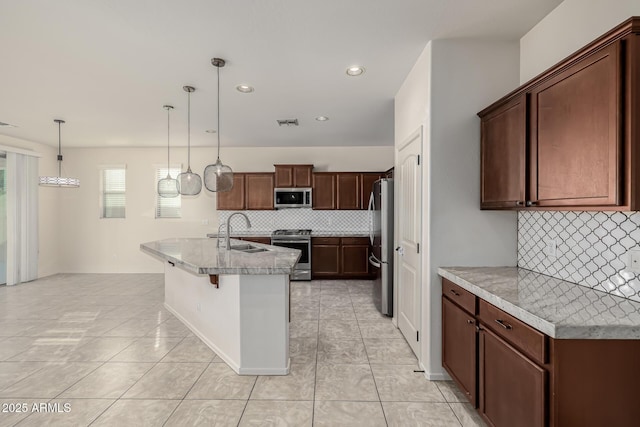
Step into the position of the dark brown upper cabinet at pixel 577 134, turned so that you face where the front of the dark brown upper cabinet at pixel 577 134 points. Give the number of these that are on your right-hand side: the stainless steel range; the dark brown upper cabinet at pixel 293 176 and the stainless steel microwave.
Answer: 3

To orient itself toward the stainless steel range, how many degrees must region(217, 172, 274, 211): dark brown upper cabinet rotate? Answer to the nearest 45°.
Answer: approximately 45° to its left

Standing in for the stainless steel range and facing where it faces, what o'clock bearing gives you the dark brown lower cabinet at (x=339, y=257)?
The dark brown lower cabinet is roughly at 9 o'clock from the stainless steel range.

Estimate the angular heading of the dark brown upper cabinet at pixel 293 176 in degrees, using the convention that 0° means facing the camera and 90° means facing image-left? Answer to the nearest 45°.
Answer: approximately 0°

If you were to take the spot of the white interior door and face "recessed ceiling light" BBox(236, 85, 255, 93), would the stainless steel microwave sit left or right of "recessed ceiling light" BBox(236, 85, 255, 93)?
right

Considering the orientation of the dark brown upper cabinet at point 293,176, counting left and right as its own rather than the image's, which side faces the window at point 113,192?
right

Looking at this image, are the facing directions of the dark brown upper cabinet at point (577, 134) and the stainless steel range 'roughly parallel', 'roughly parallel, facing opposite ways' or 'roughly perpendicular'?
roughly perpendicular

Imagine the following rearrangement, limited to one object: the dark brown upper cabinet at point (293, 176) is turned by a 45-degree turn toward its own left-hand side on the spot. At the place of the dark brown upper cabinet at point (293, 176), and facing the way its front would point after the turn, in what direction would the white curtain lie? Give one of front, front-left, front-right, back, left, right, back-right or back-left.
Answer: back-right

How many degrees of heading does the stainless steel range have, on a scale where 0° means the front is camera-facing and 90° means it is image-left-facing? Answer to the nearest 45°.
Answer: approximately 0°

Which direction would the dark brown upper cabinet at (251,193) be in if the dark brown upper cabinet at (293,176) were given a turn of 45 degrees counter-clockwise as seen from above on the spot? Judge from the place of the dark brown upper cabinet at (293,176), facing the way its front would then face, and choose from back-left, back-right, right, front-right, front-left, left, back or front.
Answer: back-right
